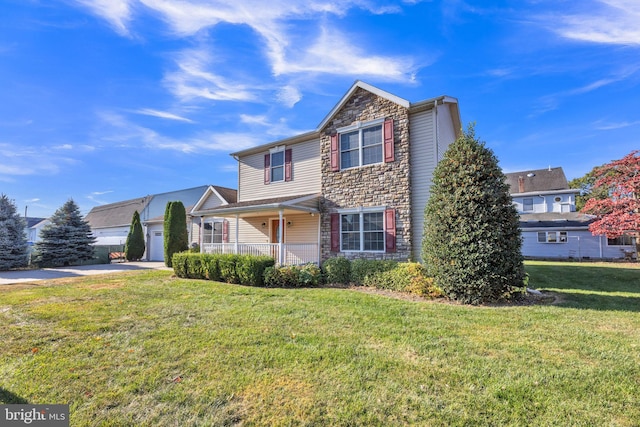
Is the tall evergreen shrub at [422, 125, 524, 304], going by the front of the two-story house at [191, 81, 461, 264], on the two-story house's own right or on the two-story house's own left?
on the two-story house's own left

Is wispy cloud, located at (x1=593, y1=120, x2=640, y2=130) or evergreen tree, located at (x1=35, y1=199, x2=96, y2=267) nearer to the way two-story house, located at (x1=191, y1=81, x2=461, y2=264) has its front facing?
the evergreen tree

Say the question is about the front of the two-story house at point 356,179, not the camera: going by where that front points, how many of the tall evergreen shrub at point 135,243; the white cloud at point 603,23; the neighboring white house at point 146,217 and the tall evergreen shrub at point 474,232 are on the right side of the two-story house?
2

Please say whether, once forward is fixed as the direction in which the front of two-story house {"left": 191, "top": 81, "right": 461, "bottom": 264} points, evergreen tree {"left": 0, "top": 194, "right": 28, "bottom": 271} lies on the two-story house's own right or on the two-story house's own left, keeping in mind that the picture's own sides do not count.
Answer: on the two-story house's own right

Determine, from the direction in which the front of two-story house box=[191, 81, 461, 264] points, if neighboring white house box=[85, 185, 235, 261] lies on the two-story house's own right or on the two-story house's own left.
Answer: on the two-story house's own right

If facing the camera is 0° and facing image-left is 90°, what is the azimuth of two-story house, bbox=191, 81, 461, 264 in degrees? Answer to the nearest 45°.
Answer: approximately 45°

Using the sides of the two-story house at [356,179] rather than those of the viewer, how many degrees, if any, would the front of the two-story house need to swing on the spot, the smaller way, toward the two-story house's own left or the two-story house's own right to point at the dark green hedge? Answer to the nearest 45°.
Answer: approximately 45° to the two-story house's own right

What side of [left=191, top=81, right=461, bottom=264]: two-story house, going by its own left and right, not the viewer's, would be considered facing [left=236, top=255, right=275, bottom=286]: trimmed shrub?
front

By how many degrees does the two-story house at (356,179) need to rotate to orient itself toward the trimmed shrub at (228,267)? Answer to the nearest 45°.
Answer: approximately 45° to its right
